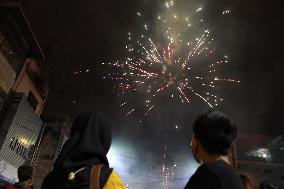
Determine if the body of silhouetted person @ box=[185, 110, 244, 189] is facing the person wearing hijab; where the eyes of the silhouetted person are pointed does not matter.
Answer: no

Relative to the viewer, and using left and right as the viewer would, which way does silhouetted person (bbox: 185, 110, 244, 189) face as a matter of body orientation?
facing away from the viewer and to the left of the viewer

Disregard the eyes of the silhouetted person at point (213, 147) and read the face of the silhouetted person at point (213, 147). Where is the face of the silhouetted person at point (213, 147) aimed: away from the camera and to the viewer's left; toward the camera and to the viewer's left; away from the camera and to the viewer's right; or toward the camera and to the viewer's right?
away from the camera and to the viewer's left
